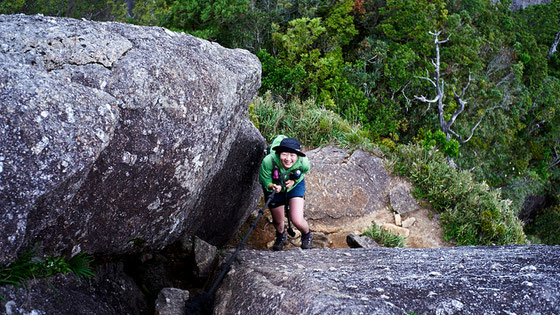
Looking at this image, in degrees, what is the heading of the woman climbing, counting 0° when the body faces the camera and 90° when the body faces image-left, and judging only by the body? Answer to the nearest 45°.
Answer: approximately 0°

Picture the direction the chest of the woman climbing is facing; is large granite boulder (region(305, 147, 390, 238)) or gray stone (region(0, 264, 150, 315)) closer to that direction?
the gray stone

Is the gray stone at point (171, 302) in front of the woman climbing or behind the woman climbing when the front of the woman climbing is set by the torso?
in front

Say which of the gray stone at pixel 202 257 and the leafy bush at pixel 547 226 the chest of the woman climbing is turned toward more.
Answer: the gray stone

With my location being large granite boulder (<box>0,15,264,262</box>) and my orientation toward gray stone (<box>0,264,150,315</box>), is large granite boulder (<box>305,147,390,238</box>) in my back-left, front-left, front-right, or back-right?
back-left

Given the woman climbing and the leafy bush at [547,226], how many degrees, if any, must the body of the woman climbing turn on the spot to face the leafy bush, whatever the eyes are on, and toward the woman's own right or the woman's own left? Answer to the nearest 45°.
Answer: approximately 135° to the woman's own left

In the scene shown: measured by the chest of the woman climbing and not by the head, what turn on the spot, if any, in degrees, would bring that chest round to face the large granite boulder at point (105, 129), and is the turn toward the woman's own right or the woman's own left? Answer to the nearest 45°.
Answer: approximately 45° to the woman's own right
